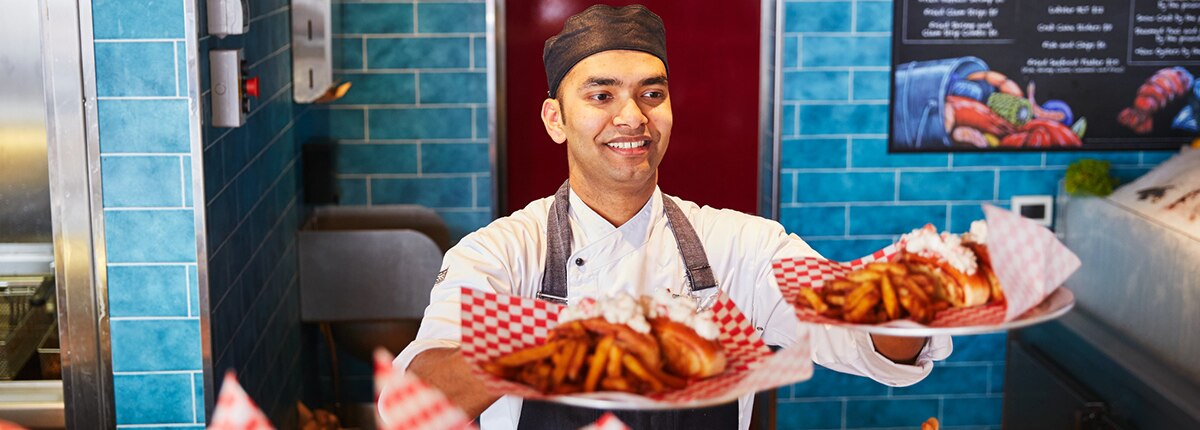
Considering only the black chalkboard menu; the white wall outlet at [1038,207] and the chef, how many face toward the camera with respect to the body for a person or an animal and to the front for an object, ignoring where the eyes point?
3

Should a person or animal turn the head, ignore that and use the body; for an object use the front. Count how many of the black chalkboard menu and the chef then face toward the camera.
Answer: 2

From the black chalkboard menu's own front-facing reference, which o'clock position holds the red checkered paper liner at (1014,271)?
The red checkered paper liner is roughly at 12 o'clock from the black chalkboard menu.

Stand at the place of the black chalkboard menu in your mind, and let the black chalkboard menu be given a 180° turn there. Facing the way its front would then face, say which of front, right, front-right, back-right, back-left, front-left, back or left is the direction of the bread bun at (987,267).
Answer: back

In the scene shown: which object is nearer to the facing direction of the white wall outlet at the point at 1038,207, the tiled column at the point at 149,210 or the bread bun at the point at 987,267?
the bread bun

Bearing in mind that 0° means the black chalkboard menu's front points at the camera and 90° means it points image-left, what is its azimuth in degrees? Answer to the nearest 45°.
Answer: approximately 0°

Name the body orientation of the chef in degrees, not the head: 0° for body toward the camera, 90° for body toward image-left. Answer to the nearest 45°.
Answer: approximately 0°

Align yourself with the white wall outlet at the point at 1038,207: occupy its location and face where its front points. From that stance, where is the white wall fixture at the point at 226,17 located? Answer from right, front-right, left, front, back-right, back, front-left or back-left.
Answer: front-right

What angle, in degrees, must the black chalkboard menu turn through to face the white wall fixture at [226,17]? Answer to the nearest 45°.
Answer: approximately 45° to its right

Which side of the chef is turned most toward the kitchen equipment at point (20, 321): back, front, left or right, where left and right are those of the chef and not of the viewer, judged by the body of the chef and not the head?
right
